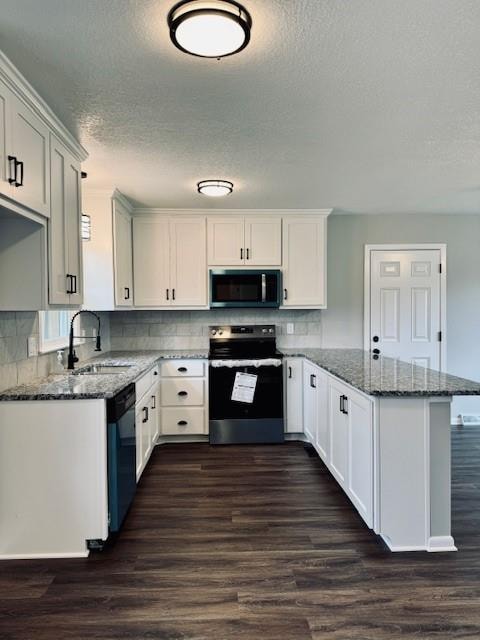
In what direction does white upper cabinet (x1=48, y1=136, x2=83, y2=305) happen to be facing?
to the viewer's right

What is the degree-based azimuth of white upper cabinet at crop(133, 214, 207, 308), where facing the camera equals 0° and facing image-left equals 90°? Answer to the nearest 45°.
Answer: approximately 0°

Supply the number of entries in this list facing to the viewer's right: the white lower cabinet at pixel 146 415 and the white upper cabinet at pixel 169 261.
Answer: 1

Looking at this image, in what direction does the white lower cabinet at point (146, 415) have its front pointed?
to the viewer's right

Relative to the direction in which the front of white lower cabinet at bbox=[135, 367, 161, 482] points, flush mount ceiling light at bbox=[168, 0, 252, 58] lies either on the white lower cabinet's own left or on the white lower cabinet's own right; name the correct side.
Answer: on the white lower cabinet's own right

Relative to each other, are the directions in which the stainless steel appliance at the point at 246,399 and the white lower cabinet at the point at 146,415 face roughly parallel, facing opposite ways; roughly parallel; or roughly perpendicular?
roughly perpendicular

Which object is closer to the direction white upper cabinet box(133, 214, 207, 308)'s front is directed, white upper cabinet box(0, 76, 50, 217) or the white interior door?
the white upper cabinet

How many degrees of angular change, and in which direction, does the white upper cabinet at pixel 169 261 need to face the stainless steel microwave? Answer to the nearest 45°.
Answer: approximately 90° to its left

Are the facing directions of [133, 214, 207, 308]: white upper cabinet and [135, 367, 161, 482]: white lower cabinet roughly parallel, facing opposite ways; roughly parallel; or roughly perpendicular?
roughly perpendicular

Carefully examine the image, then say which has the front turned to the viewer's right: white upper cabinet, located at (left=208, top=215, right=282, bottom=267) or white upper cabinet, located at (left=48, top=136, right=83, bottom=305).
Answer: white upper cabinet, located at (left=48, top=136, right=83, bottom=305)

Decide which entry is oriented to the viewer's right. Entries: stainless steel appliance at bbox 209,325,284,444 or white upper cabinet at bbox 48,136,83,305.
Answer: the white upper cabinet

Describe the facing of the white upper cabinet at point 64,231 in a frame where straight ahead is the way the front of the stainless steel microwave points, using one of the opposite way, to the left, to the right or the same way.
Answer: to the left

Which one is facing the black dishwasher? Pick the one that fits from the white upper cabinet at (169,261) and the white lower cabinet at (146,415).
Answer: the white upper cabinet
